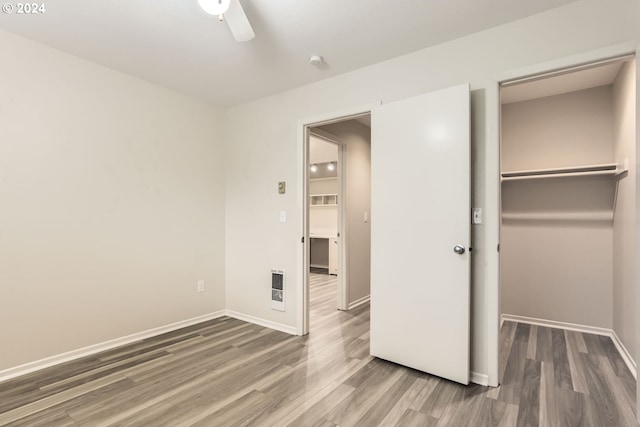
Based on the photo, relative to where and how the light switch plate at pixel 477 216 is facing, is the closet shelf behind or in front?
behind

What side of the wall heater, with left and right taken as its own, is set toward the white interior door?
left

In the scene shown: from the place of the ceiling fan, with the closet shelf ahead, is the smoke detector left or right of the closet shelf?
left

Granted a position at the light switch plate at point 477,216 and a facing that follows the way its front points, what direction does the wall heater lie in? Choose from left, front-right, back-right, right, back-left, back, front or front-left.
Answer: right

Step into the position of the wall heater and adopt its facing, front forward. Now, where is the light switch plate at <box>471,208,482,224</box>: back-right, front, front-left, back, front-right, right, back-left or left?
left

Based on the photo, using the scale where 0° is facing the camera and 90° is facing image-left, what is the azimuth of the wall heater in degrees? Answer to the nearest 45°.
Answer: approximately 45°

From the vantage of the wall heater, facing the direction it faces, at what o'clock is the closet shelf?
The closet shelf is roughly at 8 o'clock from the wall heater.
